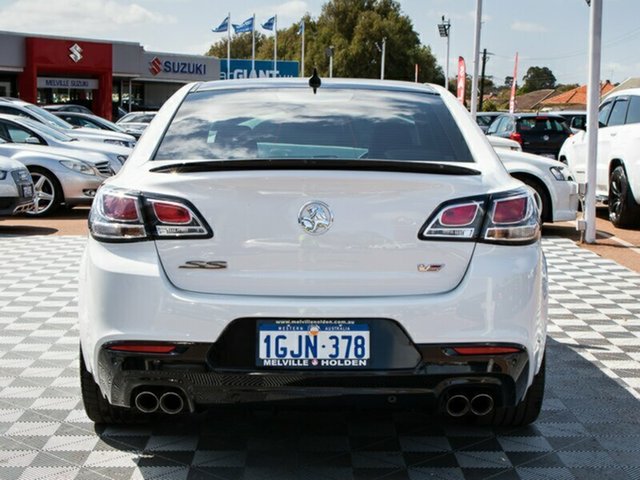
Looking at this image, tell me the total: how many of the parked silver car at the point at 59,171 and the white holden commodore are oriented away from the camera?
1

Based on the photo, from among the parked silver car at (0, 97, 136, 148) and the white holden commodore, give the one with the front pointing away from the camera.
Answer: the white holden commodore

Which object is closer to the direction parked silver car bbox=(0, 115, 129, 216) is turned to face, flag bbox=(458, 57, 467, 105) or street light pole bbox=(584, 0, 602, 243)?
the street light pole

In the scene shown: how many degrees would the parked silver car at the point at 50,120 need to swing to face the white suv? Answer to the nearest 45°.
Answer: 0° — it already faces it

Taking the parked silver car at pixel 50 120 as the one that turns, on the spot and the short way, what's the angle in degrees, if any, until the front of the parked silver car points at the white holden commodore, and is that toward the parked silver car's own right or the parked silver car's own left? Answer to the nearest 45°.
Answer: approximately 45° to the parked silver car's own right

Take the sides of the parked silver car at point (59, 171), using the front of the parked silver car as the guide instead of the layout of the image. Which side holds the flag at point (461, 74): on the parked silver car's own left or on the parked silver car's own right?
on the parked silver car's own left

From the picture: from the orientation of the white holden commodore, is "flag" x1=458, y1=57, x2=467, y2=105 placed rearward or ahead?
ahead

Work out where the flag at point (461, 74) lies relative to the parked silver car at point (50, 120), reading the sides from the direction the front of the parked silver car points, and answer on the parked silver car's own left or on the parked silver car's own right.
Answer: on the parked silver car's own left

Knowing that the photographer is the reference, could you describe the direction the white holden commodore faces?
facing away from the viewer

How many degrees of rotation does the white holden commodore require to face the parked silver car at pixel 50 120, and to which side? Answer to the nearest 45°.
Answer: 0° — it already faces it

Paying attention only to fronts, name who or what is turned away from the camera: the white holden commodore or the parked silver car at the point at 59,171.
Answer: the white holden commodore

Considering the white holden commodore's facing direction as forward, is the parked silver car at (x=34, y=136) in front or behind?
in front

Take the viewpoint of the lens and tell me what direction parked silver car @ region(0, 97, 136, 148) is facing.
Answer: facing the viewer and to the right of the viewer
